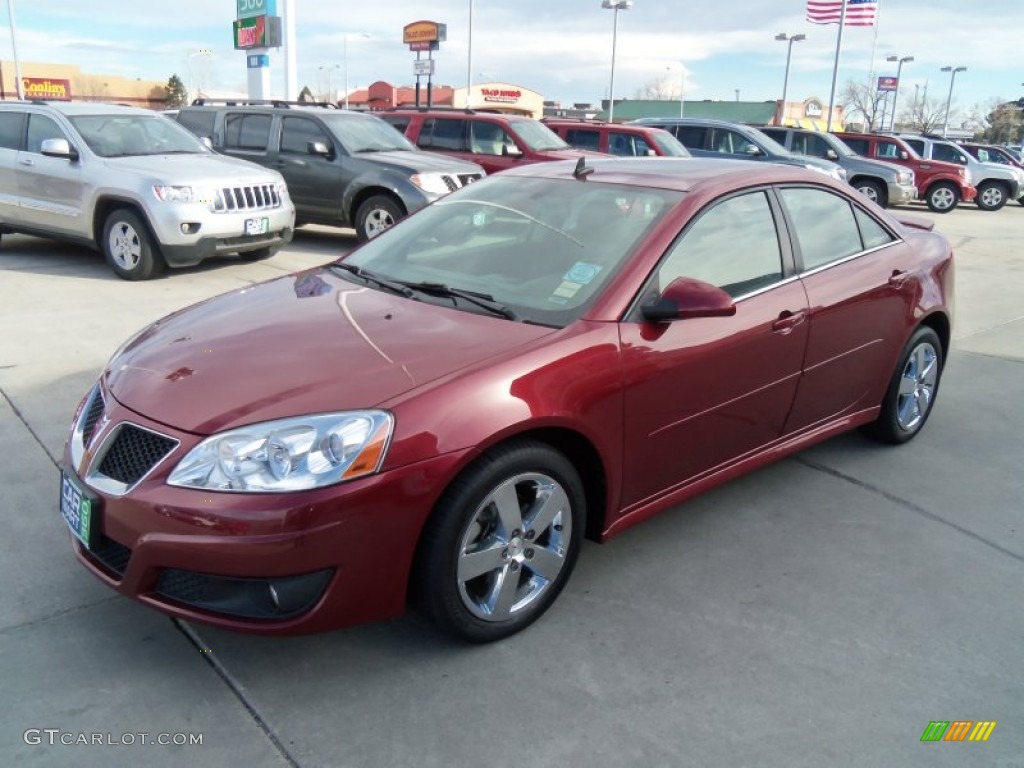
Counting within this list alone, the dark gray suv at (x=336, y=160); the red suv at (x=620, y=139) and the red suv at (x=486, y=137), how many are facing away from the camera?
0

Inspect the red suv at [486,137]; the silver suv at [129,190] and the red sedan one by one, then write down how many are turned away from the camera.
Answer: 0

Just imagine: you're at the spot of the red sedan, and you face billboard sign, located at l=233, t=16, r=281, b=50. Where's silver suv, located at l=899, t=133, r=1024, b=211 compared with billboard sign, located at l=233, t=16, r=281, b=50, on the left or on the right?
right

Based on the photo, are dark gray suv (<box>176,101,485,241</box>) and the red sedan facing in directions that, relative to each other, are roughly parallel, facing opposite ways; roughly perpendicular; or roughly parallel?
roughly perpendicular

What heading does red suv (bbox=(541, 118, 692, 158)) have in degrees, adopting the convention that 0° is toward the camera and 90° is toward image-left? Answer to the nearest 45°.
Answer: approximately 315°

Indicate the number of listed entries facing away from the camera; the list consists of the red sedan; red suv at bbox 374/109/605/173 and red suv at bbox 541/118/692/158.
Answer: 0

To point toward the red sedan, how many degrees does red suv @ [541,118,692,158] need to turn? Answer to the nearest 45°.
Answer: approximately 45° to its right

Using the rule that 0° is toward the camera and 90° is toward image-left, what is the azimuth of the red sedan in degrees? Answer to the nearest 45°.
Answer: approximately 45°

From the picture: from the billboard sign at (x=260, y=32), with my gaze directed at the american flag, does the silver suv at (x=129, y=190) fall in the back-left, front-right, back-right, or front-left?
back-right

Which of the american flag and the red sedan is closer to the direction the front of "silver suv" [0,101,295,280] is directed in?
the red sedan

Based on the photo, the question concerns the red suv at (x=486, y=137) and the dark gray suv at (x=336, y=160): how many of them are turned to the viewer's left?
0

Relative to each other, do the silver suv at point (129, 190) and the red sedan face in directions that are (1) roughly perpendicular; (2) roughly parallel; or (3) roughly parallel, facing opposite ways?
roughly perpendicular

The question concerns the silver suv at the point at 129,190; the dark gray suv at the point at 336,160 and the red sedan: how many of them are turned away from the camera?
0

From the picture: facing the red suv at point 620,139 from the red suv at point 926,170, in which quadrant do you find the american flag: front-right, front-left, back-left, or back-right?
back-right

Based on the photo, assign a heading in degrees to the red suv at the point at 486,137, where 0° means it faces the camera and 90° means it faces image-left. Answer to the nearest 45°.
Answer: approximately 315°

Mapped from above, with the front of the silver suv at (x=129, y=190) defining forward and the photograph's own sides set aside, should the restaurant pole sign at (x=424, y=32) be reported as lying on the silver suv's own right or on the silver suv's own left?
on the silver suv's own left
